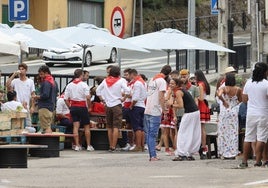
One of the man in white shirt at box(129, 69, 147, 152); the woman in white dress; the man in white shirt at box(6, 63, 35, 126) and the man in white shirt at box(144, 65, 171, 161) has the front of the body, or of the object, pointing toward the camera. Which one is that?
the man in white shirt at box(6, 63, 35, 126)

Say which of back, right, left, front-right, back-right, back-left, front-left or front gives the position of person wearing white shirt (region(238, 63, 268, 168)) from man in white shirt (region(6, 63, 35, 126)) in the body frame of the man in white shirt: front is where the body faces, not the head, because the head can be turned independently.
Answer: front-left

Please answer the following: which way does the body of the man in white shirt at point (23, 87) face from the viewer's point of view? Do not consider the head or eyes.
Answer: toward the camera
